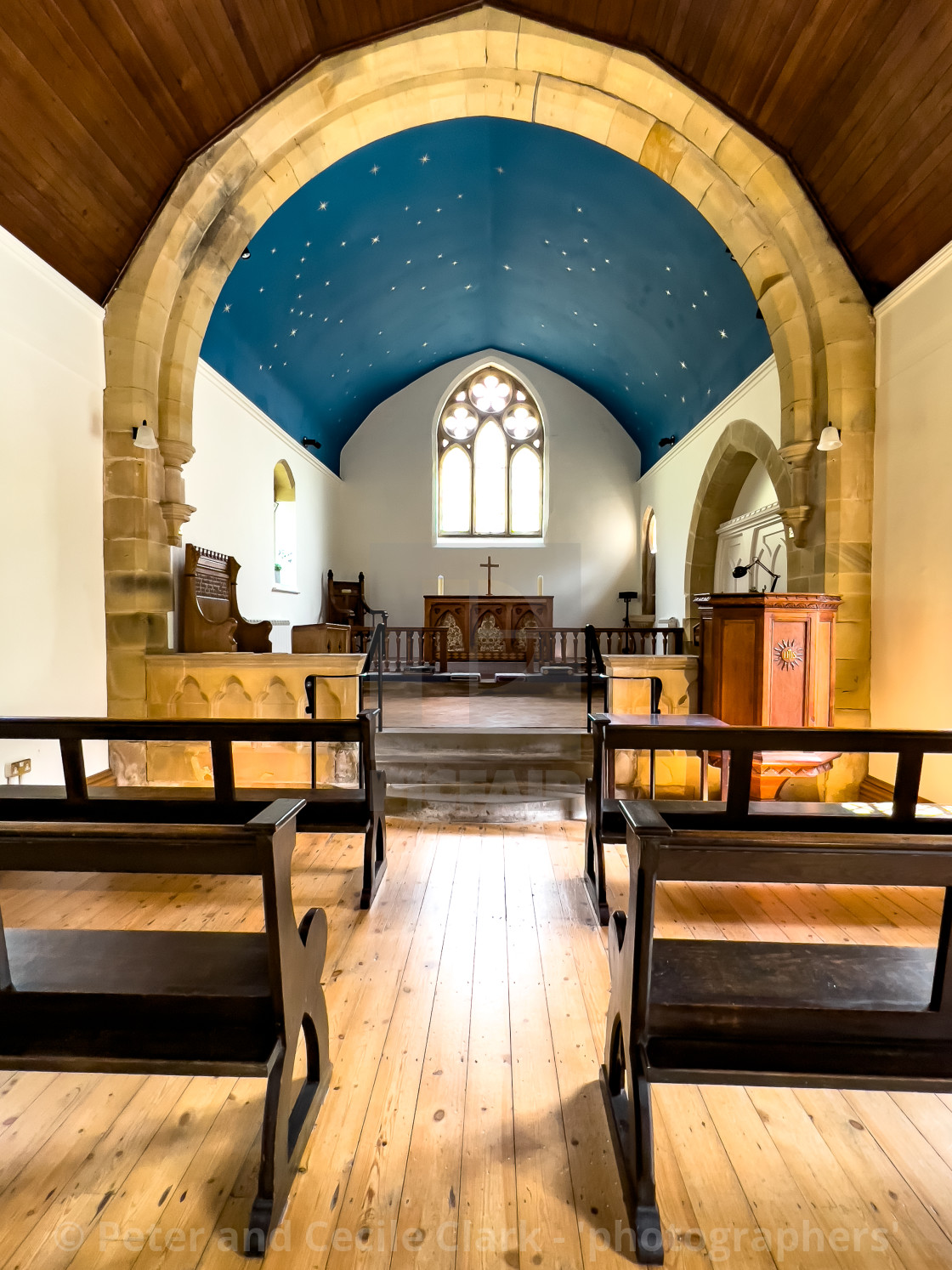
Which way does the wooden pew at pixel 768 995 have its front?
away from the camera

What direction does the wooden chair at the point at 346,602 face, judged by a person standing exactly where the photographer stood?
facing the viewer and to the right of the viewer

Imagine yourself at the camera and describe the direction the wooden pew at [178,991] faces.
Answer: facing away from the viewer

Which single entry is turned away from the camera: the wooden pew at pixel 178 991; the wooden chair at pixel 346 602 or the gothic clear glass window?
the wooden pew

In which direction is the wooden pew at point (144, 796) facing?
away from the camera

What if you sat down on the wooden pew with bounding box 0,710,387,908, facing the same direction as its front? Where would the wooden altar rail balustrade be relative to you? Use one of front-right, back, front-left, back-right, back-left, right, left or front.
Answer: front-right

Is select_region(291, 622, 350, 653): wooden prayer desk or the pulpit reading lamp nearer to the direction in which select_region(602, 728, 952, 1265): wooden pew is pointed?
the pulpit reading lamp

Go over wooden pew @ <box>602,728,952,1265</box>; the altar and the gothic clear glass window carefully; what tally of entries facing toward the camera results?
2
